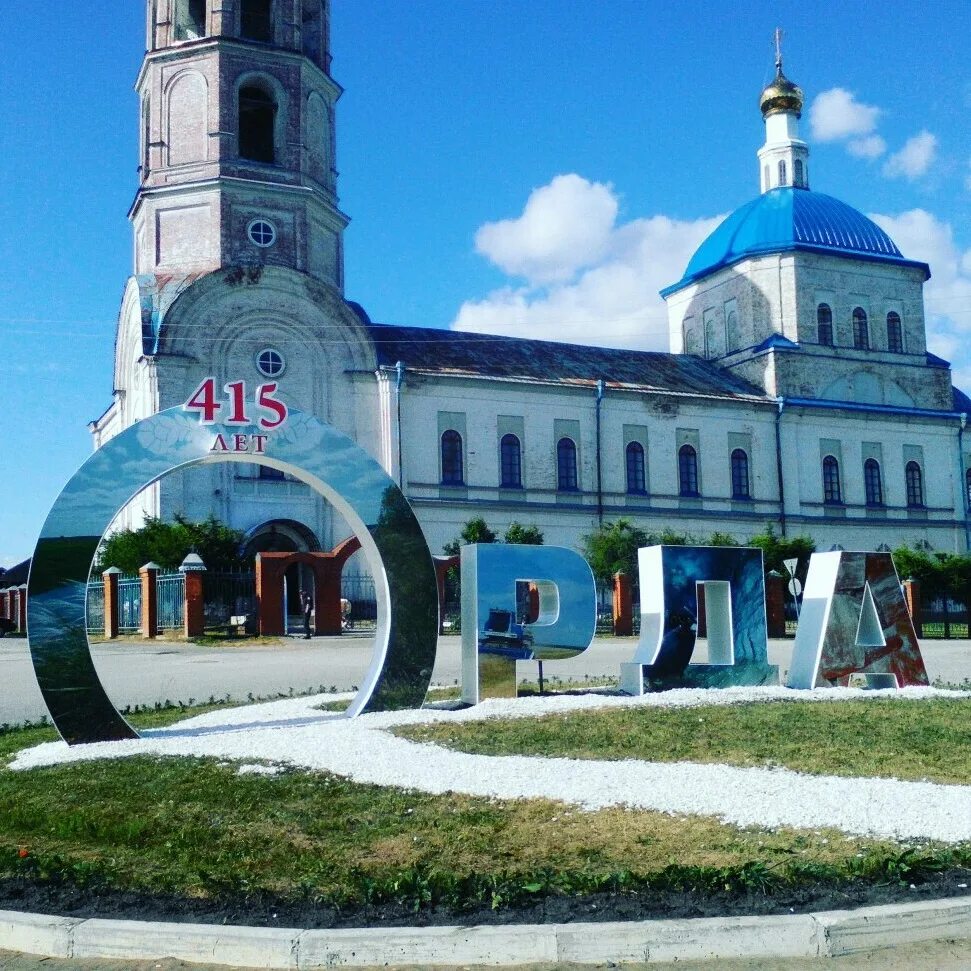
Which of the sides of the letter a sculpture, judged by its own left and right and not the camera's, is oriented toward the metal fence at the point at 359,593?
back

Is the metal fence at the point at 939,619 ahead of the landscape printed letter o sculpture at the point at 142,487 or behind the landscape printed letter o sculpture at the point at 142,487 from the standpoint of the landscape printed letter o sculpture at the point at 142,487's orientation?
behind

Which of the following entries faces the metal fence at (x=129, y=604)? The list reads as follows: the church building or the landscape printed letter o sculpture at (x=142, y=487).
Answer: the church building

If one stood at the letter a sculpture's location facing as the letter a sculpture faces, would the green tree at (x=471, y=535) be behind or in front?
behind

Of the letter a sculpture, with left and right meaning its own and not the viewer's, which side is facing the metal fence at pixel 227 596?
back

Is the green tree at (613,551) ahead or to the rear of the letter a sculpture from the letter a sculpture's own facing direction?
to the rear

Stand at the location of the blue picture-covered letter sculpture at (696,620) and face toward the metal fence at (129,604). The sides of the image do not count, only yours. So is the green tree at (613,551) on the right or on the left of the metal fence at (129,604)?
right

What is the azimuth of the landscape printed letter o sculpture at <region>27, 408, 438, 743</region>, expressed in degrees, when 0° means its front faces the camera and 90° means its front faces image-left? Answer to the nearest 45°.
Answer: approximately 0°

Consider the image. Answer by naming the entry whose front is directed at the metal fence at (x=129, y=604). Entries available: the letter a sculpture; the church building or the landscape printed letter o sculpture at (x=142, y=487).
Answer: the church building

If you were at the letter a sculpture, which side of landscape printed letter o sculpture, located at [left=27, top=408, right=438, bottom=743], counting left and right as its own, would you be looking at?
left
